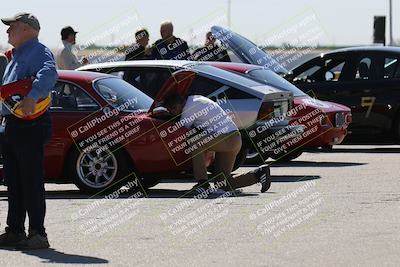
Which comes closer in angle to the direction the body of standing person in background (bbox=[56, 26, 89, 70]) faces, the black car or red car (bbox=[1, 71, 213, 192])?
the black car

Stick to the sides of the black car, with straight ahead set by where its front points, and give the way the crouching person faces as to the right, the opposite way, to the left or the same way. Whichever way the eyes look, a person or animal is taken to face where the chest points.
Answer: the same way

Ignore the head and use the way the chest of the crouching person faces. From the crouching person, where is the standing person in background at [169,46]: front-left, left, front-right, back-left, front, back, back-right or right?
right

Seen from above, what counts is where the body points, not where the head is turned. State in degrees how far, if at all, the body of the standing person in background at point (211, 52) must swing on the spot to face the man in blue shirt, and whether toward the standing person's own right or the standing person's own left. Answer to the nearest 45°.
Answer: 0° — they already face them

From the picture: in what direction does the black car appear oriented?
to the viewer's left

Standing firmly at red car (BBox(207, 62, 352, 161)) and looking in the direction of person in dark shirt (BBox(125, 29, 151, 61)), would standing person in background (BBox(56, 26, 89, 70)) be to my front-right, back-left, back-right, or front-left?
front-left

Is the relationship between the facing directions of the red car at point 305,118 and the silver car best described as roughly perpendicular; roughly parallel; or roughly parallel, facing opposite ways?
roughly parallel

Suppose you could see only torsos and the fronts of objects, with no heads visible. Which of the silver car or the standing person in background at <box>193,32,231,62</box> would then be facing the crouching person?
the standing person in background

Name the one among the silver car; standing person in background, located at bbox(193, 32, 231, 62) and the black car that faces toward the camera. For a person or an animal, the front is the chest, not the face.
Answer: the standing person in background

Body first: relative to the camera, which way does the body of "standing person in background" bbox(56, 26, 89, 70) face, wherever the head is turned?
to the viewer's right

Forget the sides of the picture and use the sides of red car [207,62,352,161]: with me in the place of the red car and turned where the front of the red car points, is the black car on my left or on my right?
on my left

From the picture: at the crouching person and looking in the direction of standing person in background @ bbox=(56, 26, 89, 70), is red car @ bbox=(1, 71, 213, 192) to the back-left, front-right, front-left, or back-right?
front-left

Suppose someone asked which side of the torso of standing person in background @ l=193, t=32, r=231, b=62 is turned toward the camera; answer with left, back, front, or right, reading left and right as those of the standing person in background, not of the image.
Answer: front

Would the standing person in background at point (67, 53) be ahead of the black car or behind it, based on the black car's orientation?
ahead

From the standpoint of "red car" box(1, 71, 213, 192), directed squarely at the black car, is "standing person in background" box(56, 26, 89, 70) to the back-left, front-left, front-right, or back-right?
front-left
